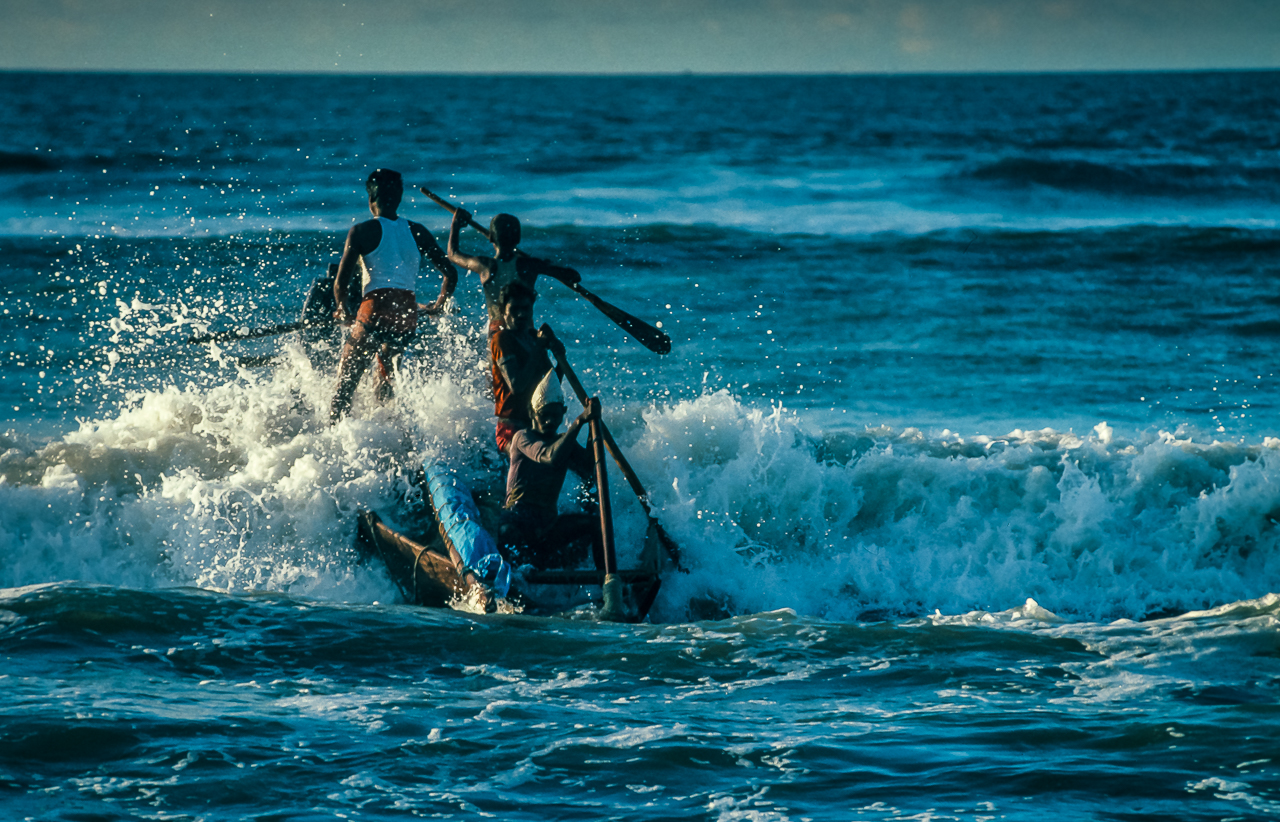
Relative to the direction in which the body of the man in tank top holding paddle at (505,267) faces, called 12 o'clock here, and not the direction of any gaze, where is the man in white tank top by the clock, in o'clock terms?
The man in white tank top is roughly at 10 o'clock from the man in tank top holding paddle.

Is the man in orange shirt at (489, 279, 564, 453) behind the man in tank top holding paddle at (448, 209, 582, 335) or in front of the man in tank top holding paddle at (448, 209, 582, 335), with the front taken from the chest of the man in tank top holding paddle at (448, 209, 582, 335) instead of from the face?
behind

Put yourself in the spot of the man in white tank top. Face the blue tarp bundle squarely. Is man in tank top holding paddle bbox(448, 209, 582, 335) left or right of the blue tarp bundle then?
left

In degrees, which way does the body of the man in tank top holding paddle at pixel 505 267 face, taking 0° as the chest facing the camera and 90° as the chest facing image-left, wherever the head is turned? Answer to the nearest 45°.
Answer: approximately 180°
